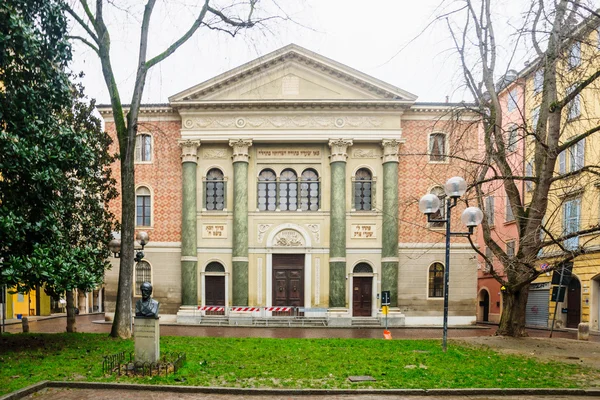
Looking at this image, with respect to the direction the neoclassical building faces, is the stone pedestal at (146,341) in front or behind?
in front

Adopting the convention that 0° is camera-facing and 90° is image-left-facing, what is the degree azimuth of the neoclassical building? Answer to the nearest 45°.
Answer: approximately 0°

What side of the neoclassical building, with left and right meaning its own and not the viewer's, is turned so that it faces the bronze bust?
front

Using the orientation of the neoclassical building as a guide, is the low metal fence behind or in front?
in front
